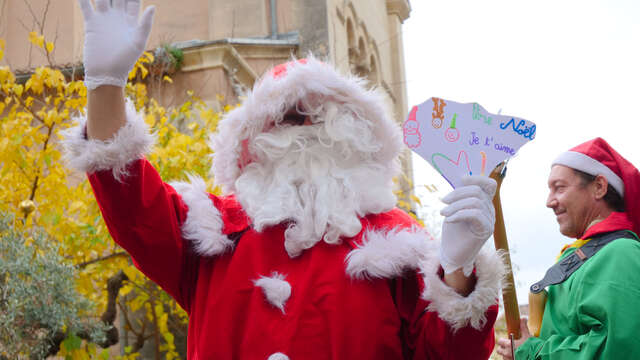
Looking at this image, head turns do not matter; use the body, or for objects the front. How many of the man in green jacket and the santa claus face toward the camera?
1

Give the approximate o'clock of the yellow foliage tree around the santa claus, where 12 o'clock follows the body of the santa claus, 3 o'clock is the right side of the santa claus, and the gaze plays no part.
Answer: The yellow foliage tree is roughly at 5 o'clock from the santa claus.

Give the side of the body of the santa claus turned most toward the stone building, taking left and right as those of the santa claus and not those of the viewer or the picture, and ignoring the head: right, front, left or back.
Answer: back

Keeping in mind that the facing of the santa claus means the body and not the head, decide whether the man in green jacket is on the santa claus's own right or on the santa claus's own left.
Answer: on the santa claus's own left

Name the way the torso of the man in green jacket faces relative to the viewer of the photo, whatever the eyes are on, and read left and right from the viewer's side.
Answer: facing to the left of the viewer

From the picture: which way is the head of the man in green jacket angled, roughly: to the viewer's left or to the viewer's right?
to the viewer's left
